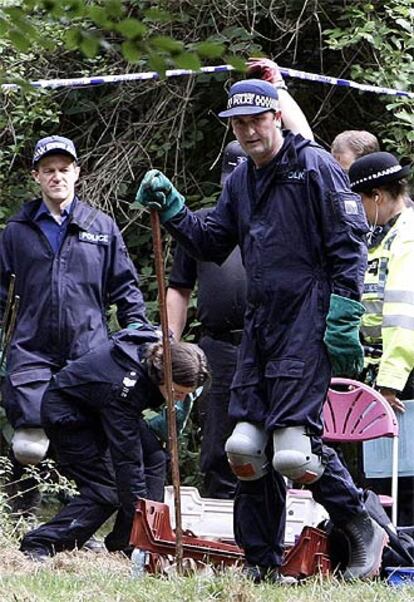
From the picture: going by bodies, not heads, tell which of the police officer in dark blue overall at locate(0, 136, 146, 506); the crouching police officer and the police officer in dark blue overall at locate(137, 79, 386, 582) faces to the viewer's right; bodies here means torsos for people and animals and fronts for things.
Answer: the crouching police officer

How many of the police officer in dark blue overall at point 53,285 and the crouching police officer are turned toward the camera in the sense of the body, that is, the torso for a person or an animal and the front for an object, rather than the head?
1

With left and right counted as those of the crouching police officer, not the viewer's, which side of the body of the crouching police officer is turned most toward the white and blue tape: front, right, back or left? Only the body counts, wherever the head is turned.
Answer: left

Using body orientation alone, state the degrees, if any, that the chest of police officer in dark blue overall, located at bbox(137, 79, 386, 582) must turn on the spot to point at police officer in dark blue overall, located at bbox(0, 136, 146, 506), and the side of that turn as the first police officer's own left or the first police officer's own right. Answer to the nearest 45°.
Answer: approximately 90° to the first police officer's own right

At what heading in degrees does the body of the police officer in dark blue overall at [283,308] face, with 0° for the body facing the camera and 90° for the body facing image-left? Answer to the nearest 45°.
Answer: approximately 45°

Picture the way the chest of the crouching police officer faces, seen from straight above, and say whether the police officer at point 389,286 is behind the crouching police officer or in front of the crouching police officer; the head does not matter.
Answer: in front

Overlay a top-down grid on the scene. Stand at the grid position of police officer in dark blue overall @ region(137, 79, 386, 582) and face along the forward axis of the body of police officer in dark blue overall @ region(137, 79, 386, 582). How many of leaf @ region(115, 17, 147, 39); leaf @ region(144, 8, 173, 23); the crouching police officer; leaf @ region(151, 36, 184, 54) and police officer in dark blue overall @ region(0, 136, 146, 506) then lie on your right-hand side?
2

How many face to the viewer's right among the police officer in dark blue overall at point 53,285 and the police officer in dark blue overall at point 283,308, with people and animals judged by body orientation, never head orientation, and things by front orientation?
0

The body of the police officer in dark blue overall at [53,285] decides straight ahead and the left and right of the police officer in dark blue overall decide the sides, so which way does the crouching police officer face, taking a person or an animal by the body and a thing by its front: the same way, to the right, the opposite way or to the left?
to the left

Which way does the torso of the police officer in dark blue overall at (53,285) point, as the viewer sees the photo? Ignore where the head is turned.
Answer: toward the camera

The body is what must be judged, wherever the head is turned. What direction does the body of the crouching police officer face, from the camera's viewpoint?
to the viewer's right
